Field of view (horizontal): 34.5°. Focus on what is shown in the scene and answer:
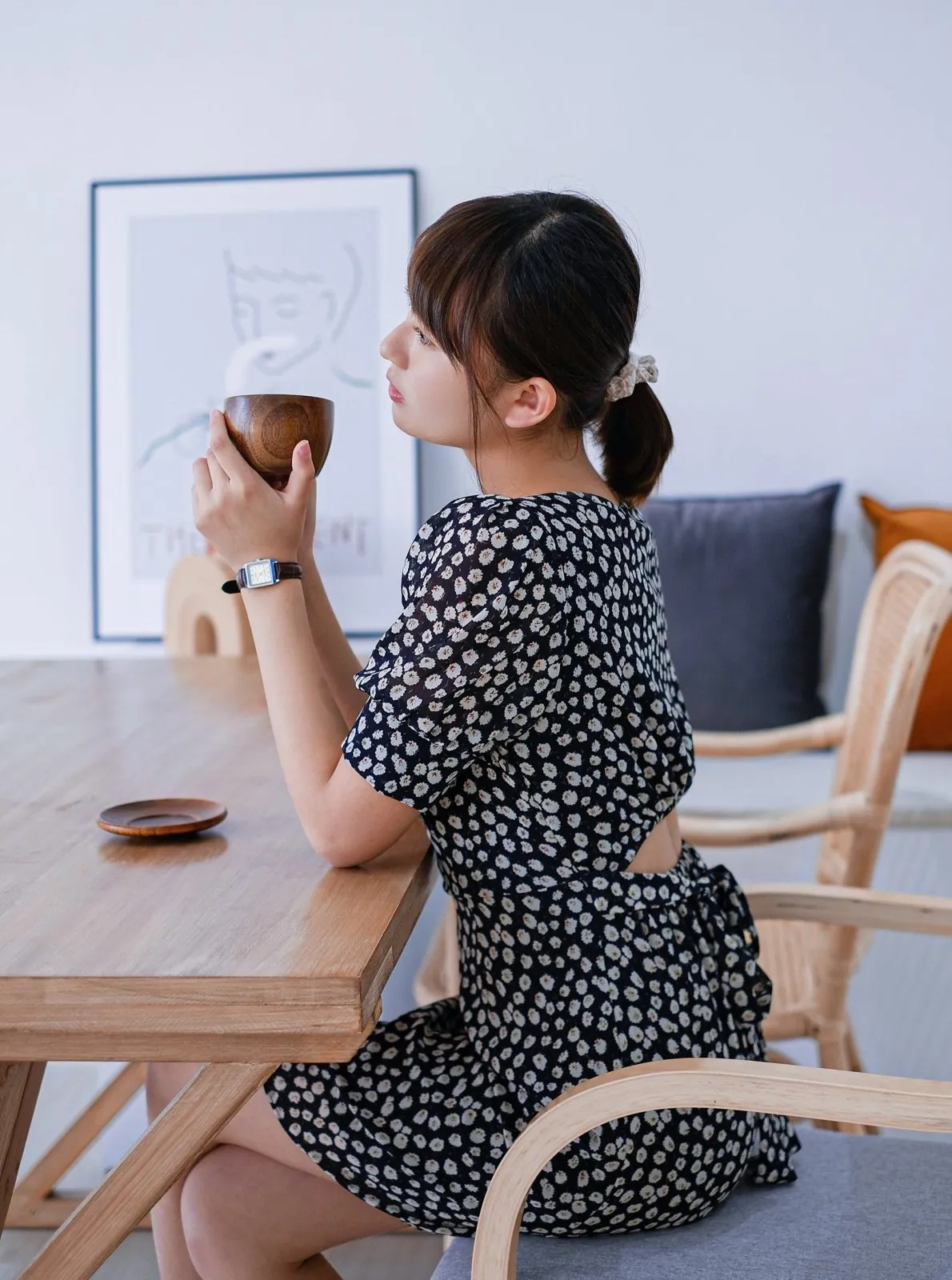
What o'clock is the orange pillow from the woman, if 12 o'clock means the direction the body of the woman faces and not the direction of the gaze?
The orange pillow is roughly at 4 o'clock from the woman.

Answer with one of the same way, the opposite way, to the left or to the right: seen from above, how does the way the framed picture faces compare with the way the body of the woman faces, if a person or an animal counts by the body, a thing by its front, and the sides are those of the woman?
to the left

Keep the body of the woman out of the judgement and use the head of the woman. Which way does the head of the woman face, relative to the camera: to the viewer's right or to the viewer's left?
to the viewer's left

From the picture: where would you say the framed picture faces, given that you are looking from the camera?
facing the viewer

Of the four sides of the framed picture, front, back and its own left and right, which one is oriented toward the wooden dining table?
front

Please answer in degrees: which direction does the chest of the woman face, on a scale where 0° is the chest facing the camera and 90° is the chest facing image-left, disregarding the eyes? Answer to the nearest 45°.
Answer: approximately 90°

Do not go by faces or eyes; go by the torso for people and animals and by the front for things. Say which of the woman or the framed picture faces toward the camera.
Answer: the framed picture

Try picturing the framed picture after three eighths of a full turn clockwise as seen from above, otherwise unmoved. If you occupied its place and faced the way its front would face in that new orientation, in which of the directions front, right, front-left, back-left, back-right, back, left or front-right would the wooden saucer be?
back-left

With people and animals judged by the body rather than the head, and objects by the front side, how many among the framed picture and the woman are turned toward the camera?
1

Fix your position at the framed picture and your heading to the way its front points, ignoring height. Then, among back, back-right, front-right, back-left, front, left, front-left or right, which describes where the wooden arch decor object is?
front

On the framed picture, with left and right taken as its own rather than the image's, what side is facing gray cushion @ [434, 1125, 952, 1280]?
front
